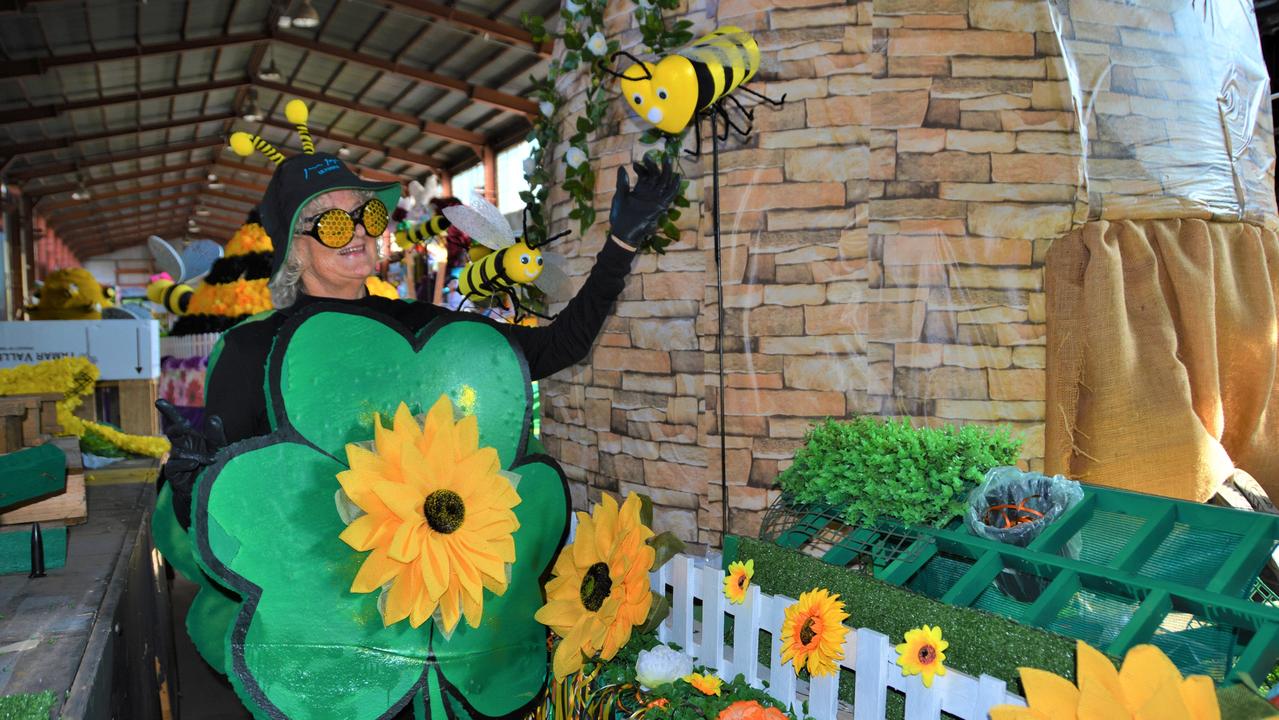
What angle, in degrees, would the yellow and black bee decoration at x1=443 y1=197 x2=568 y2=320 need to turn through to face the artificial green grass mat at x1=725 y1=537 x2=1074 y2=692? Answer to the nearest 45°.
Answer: approximately 45° to its right

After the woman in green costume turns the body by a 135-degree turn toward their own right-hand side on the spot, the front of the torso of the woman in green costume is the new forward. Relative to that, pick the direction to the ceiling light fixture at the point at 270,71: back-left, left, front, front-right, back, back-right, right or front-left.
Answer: right

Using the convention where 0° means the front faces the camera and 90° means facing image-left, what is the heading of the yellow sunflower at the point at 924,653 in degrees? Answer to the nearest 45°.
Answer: approximately 0°

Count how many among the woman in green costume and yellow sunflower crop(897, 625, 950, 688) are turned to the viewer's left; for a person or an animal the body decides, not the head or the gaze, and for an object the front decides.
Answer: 0

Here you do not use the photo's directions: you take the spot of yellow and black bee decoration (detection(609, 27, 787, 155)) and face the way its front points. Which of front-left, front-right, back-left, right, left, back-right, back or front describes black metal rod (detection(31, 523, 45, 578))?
front-right

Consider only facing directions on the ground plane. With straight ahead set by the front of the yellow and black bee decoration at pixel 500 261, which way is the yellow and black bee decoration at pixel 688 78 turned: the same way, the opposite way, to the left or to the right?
to the right

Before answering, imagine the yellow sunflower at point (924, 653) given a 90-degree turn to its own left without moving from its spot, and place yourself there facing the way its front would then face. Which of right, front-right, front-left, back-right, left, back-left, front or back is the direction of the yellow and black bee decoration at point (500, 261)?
back-left

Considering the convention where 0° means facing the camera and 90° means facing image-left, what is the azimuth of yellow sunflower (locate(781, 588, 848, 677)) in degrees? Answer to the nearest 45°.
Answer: approximately 45°

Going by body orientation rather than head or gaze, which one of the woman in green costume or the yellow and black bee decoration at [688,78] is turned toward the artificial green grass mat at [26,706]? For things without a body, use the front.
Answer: the yellow and black bee decoration

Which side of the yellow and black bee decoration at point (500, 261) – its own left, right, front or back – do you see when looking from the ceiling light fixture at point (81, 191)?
back
